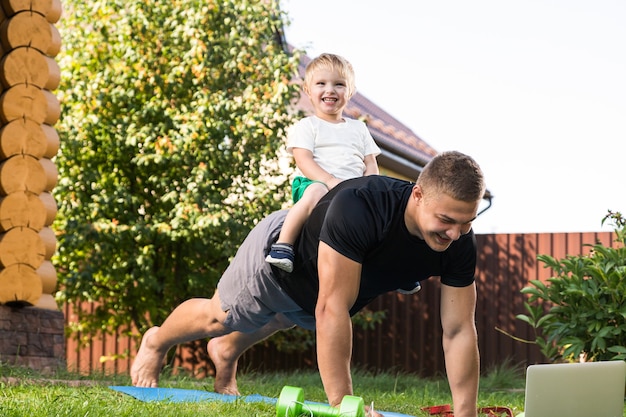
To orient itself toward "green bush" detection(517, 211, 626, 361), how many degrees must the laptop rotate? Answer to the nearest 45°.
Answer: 0° — it already faces it

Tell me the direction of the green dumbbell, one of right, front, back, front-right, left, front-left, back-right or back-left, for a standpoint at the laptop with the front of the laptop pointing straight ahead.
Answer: left

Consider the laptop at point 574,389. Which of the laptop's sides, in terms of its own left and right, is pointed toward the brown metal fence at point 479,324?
front

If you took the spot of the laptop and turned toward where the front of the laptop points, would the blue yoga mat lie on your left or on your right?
on your left

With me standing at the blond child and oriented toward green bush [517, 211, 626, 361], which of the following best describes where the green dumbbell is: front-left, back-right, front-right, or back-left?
back-right

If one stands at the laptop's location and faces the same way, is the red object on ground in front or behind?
in front

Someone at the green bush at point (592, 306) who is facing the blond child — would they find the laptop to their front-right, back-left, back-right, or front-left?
front-left

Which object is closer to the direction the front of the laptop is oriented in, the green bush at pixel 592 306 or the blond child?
the green bush

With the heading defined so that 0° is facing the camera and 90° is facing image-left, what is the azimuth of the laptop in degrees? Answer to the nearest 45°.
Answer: approximately 180°

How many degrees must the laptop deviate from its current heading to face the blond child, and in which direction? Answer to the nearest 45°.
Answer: approximately 45° to its left

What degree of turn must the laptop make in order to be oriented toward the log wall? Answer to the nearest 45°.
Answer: approximately 45° to its left
